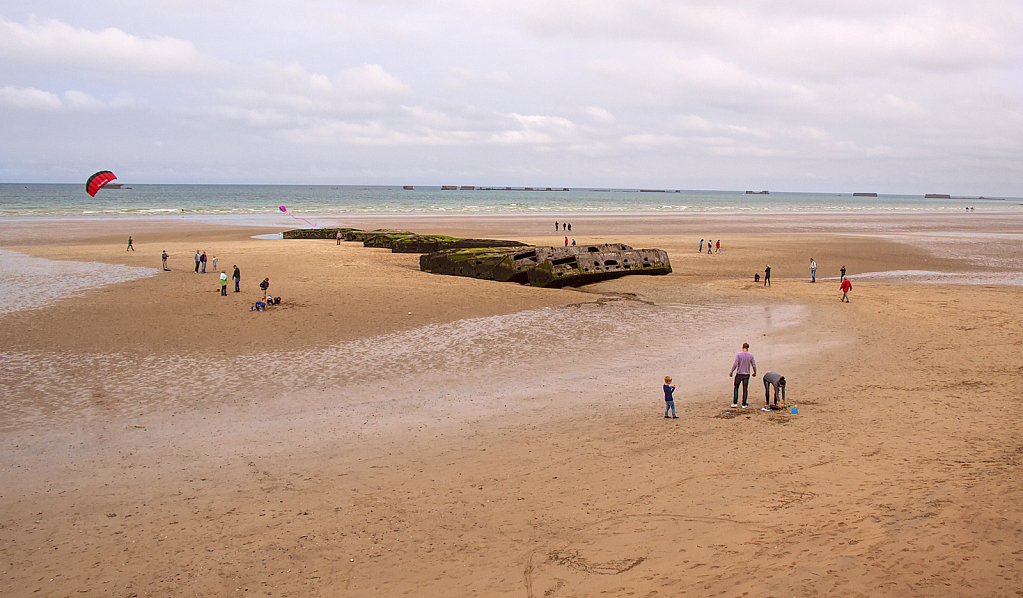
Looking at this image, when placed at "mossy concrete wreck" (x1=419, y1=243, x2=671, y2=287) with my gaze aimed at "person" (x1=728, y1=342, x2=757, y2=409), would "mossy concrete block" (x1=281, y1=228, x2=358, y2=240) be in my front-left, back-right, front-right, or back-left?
back-right

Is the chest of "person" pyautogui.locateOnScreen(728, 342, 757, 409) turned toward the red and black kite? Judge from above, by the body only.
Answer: no
